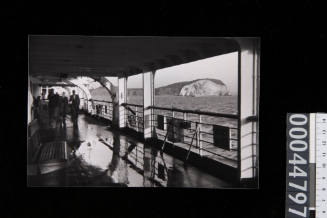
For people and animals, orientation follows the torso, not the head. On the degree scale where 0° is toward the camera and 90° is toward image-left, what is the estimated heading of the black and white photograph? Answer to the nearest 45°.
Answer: approximately 0°
